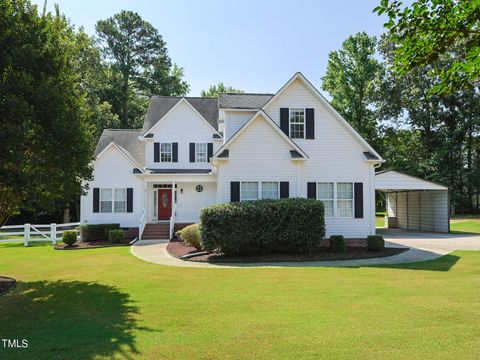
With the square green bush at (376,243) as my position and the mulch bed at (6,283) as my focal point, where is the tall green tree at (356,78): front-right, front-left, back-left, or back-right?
back-right

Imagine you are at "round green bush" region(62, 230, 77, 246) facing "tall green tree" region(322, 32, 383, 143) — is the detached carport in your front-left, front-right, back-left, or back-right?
front-right

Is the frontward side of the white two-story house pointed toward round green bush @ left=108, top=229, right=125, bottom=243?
no

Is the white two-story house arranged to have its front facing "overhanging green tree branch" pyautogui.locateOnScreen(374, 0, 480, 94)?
yes

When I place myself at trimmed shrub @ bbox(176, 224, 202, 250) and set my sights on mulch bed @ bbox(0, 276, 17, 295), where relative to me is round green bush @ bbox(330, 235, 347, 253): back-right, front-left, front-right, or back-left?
back-left

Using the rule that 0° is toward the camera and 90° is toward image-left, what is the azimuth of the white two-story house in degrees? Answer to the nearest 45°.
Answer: approximately 0°

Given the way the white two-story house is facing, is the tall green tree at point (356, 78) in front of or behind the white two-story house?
behind

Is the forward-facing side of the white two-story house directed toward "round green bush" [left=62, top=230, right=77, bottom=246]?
no

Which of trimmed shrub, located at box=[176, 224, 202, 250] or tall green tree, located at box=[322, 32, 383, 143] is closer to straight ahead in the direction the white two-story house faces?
the trimmed shrub

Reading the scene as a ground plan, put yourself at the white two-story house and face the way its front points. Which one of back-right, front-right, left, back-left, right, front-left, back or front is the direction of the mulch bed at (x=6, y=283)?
front-right

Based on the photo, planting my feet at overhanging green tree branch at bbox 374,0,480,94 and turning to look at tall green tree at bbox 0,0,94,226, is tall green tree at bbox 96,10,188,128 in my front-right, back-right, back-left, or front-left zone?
front-right

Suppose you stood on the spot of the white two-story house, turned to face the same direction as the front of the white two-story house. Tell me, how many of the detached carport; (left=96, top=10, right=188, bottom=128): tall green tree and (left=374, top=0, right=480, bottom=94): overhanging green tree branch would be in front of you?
1

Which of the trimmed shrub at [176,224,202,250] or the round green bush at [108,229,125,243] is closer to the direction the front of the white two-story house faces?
the trimmed shrub

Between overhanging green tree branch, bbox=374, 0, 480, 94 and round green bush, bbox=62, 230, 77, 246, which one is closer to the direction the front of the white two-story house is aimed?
the overhanging green tree branch
